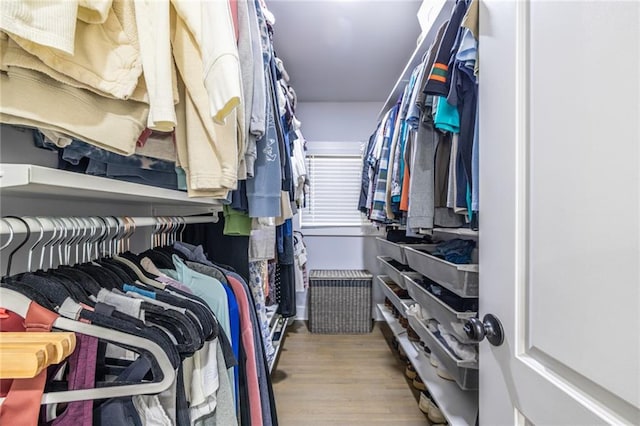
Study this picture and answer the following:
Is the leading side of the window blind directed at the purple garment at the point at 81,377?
yes

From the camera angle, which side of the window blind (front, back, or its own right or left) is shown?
front

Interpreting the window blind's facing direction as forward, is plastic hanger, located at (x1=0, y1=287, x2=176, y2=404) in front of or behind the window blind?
in front

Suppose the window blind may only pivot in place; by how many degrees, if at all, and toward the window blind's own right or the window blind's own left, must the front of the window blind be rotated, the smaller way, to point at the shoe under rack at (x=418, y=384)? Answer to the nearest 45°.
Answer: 0° — it already faces it

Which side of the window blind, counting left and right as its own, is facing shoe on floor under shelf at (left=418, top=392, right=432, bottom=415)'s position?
front

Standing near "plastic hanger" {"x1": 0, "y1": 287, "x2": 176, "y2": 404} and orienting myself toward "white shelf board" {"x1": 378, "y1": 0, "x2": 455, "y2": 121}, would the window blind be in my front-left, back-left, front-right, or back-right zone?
front-left

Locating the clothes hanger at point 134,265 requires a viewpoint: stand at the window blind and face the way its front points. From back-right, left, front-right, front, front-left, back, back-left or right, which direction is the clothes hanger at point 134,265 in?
front

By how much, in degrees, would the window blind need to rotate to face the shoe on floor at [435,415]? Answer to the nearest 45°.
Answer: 0° — it already faces it

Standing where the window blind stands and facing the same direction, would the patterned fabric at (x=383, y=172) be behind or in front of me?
in front

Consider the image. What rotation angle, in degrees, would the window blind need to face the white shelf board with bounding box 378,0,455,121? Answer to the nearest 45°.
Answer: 0° — it already faces it

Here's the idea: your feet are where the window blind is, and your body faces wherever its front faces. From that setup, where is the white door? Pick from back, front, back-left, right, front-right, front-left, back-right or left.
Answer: front
